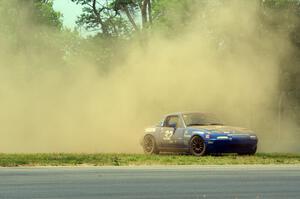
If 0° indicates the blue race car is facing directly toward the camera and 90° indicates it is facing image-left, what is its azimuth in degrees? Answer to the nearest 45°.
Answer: approximately 315°
